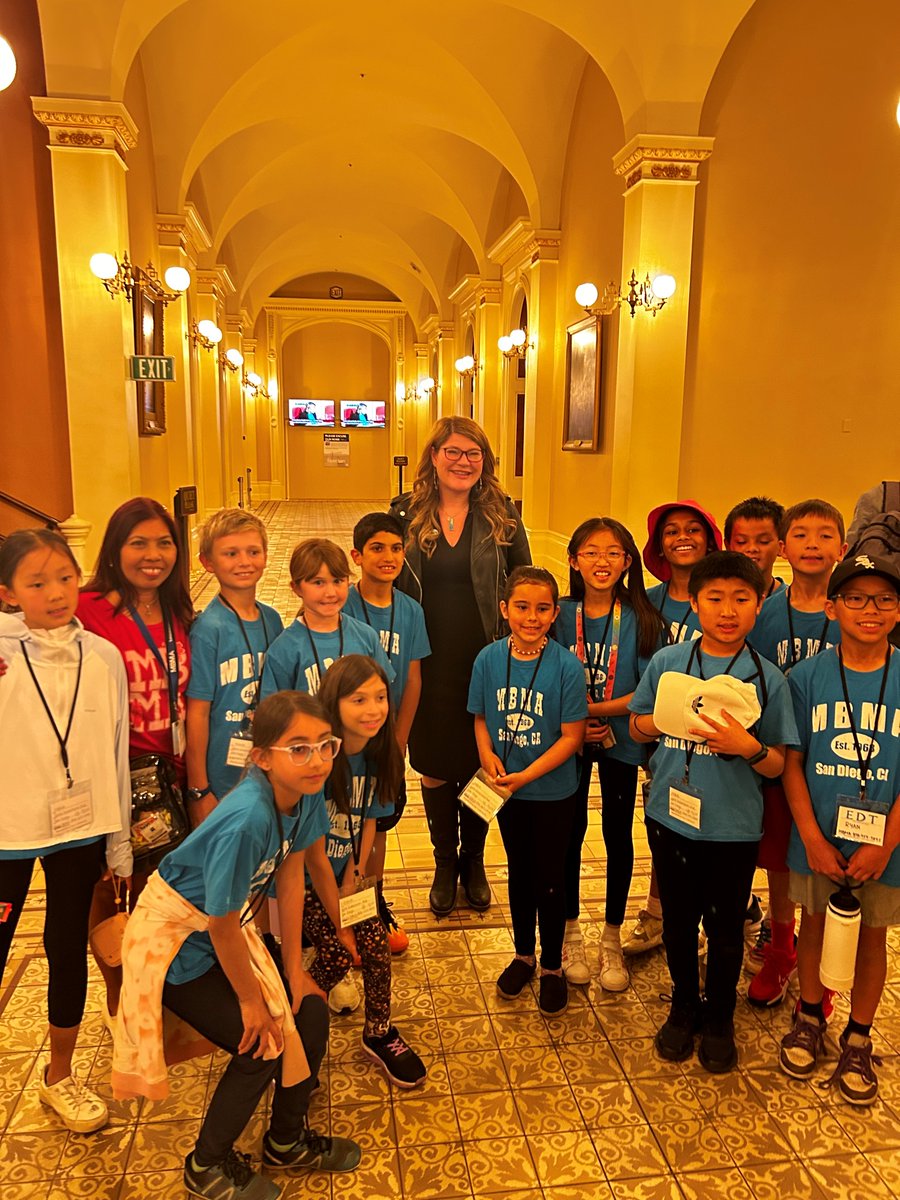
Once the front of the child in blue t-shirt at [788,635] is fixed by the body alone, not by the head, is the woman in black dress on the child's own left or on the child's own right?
on the child's own right

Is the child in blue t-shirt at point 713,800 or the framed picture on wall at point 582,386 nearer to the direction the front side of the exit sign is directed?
the child in blue t-shirt

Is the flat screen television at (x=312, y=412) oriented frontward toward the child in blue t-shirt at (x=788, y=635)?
yes

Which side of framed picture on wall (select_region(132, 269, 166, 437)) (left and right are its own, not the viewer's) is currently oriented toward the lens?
right

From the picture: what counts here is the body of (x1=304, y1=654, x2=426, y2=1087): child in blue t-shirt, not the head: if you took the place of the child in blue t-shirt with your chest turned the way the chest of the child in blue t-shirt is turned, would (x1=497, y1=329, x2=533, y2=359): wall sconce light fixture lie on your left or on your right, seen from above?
on your left

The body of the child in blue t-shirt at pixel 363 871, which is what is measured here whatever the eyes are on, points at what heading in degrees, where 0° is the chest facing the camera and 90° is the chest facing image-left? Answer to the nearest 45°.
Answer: approximately 315°

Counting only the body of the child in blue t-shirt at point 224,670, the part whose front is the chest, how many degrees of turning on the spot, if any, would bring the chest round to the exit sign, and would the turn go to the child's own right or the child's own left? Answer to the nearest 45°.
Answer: approximately 135° to the child's own left
